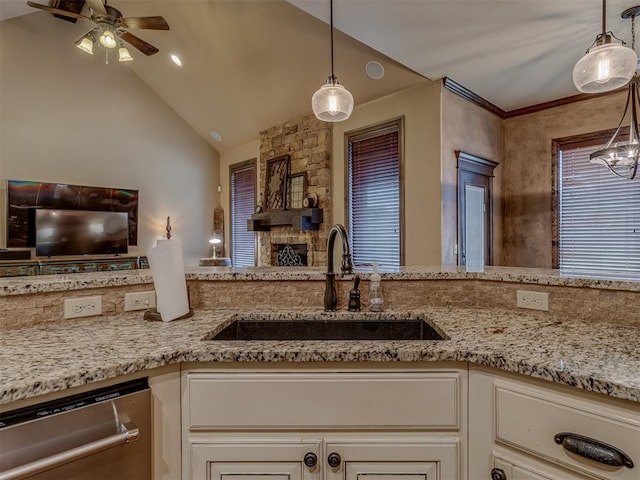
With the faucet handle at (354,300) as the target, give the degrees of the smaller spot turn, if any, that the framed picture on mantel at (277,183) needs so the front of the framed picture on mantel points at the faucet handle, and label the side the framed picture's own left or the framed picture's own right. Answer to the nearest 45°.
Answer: approximately 45° to the framed picture's own left

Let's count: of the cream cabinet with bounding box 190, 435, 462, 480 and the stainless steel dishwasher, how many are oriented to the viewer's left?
0

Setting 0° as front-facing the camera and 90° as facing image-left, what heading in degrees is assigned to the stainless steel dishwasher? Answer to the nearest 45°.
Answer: approximately 315°

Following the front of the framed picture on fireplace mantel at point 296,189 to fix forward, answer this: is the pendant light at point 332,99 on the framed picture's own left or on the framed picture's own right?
on the framed picture's own left

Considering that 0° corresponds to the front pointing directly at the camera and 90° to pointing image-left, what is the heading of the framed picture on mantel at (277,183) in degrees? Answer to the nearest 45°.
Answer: approximately 45°

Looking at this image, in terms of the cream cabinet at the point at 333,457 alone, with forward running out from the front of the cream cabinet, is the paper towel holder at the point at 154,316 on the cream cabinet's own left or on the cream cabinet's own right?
on the cream cabinet's own right

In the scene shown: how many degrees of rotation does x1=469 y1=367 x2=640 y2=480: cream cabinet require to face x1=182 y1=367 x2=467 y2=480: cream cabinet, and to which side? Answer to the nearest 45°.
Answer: approximately 45° to its right

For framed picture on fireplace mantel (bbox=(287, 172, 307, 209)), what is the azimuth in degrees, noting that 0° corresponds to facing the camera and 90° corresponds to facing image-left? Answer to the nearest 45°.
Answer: approximately 45°

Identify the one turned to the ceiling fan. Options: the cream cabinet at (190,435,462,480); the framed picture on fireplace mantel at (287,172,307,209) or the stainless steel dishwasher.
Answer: the framed picture on fireplace mantel

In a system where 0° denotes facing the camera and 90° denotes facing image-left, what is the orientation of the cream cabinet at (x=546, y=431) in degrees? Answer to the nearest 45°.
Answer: approximately 45°
